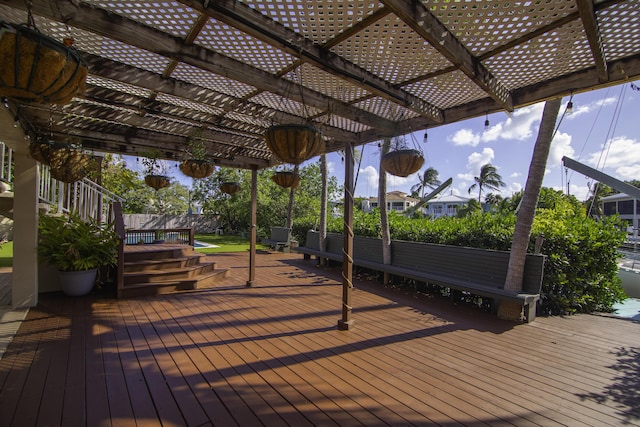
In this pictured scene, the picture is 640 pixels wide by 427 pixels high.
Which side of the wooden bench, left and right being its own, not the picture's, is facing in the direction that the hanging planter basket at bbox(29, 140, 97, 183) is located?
front

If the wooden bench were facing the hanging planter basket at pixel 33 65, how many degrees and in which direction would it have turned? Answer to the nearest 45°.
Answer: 0° — it already faces it

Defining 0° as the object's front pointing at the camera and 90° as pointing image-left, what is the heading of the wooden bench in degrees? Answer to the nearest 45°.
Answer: approximately 45°

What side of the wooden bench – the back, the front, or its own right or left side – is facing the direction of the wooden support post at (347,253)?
front

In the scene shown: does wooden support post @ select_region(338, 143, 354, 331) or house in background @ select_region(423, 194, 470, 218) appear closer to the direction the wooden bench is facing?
the wooden support post

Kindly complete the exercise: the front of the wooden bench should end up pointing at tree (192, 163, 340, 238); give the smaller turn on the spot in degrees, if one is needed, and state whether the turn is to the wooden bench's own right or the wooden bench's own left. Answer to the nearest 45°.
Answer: approximately 90° to the wooden bench's own right

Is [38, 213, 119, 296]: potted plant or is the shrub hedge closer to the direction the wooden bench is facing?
the potted plant

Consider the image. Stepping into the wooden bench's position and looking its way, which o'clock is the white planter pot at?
The white planter pot is roughly at 1 o'clock from the wooden bench.

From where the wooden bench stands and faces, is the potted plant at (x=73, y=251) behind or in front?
in front

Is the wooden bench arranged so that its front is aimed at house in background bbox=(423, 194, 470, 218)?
no

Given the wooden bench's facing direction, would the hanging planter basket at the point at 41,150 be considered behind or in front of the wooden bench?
in front
